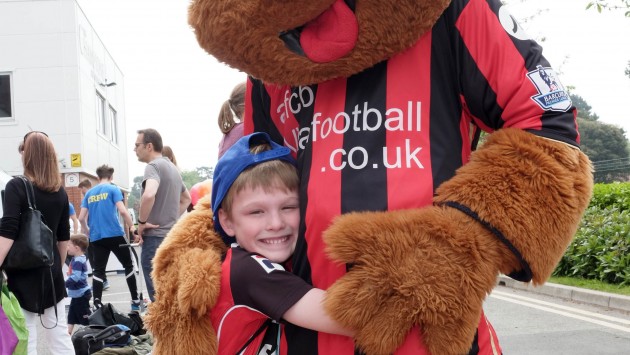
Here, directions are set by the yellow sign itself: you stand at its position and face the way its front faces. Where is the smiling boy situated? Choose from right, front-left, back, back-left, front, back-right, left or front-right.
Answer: front

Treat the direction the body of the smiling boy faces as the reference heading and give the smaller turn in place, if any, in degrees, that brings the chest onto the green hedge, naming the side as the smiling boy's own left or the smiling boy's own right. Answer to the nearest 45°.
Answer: approximately 45° to the smiling boy's own left

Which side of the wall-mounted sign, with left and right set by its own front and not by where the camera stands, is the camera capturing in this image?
front

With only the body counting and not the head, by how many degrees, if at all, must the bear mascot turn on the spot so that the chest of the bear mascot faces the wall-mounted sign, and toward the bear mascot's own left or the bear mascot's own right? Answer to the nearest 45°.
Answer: approximately 90° to the bear mascot's own right

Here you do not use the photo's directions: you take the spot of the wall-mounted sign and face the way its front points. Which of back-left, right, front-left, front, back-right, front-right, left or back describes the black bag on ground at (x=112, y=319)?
front

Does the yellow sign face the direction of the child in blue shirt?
yes

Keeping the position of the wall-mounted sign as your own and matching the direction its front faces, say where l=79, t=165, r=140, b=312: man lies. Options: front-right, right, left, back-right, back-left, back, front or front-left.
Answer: front

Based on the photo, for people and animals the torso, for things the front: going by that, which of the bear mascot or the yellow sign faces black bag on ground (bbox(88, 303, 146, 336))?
the yellow sign

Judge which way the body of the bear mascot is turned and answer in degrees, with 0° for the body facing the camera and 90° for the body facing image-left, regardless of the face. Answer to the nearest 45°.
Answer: approximately 45°

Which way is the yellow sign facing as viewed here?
toward the camera

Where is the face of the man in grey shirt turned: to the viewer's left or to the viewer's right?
to the viewer's left

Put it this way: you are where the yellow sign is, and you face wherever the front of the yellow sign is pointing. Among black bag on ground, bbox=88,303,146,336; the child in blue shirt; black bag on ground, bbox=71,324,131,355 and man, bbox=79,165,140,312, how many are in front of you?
4
